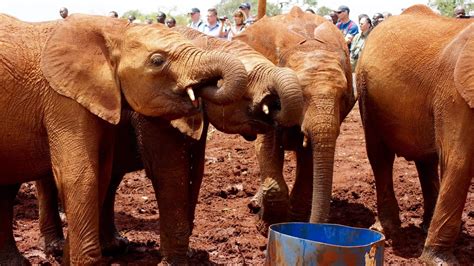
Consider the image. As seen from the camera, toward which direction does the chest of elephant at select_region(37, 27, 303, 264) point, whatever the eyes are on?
to the viewer's right

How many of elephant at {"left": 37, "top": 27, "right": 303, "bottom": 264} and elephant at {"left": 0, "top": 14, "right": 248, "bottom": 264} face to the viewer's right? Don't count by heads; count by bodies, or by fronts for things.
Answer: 2

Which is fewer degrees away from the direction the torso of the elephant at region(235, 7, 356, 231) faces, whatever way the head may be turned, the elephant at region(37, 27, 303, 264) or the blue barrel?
the blue barrel

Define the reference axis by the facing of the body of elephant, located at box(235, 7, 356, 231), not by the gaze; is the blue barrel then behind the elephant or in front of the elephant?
in front

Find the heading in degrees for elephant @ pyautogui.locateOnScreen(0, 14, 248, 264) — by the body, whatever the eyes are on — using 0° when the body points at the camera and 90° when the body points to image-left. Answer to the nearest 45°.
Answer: approximately 270°

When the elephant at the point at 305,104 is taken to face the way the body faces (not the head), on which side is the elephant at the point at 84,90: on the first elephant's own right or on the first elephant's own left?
on the first elephant's own right

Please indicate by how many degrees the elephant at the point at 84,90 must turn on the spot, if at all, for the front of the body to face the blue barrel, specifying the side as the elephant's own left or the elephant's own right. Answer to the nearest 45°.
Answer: approximately 45° to the elephant's own right

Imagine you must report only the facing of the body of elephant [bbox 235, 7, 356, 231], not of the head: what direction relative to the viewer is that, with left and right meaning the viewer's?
facing the viewer and to the right of the viewer

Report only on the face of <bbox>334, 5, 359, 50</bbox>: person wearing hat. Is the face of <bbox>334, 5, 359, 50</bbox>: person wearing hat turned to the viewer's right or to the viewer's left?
to the viewer's left
